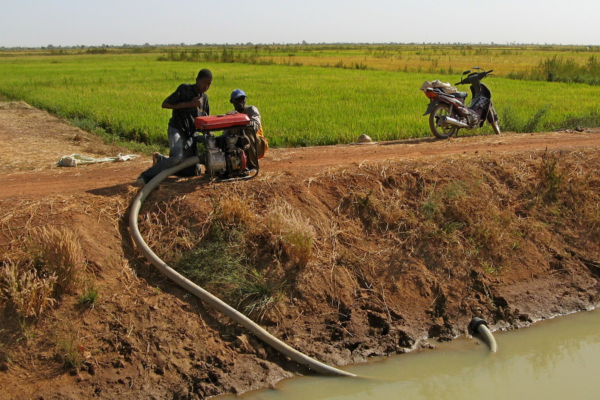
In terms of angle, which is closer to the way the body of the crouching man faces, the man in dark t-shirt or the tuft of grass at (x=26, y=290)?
the tuft of grass

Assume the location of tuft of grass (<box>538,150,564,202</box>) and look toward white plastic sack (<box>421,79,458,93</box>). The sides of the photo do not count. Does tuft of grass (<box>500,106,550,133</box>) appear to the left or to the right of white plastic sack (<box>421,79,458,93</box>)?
right

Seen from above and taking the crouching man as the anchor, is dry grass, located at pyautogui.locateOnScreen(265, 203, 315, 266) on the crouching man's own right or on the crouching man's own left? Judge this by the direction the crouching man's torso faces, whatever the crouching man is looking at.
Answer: on the crouching man's own left

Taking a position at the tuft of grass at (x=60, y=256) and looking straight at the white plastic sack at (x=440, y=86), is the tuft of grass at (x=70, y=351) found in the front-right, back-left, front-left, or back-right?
back-right

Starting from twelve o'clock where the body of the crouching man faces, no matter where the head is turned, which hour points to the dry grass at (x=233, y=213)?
The dry grass is roughly at 11 o'clock from the crouching man.

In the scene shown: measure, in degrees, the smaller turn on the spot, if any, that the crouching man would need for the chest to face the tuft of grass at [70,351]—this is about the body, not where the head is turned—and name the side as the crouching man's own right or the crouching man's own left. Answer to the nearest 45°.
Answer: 0° — they already face it
